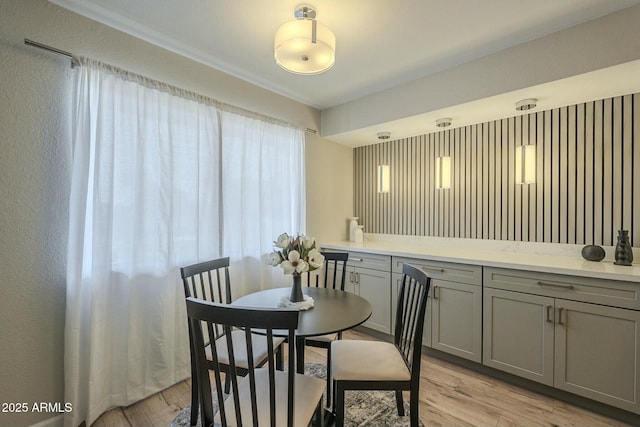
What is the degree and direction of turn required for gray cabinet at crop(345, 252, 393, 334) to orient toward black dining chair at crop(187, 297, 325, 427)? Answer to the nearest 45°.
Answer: approximately 45° to its left

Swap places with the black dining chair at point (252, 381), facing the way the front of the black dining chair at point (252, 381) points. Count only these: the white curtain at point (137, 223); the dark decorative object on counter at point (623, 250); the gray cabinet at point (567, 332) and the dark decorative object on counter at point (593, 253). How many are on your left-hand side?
1

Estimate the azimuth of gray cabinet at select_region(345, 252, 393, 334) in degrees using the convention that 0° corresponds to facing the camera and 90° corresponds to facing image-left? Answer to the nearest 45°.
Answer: approximately 45°

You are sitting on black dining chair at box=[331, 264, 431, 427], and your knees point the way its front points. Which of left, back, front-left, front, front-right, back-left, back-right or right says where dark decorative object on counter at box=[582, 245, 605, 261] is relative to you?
back-right

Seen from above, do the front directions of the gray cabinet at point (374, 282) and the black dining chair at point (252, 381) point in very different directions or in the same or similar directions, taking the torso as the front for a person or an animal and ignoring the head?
very different directions

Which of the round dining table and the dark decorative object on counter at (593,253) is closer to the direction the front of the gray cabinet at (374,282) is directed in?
the round dining table

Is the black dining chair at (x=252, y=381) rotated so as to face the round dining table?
yes

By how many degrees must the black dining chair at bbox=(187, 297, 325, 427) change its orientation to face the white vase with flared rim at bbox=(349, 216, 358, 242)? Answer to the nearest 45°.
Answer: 0° — it already faces it

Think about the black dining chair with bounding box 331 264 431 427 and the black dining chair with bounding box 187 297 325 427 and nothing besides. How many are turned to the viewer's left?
1

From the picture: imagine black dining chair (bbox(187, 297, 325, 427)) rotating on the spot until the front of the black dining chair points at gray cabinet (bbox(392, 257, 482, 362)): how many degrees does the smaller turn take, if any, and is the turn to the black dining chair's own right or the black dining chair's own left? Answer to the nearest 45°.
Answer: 0° — it already faces it

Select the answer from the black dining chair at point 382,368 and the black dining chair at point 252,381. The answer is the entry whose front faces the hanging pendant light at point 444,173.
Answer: the black dining chair at point 252,381

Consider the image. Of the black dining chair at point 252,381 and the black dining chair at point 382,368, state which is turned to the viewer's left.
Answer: the black dining chair at point 382,368

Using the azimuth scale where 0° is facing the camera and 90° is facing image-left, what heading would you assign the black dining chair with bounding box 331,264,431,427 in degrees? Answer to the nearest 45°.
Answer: approximately 90°
